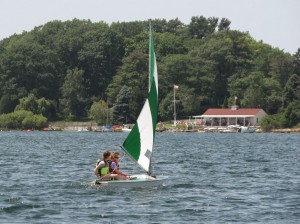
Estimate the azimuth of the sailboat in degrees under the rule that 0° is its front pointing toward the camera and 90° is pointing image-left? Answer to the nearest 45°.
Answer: approximately 270°
